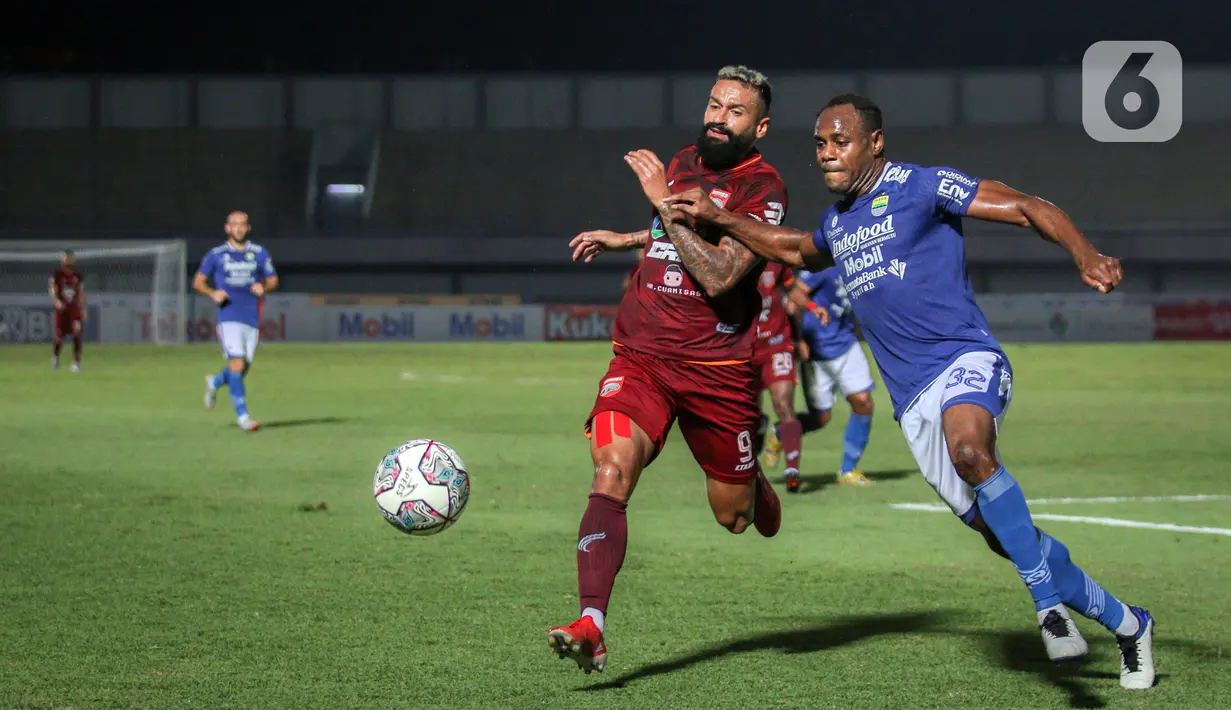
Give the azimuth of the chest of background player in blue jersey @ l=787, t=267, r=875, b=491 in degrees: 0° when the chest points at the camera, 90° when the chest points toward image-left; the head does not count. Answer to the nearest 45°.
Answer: approximately 45°

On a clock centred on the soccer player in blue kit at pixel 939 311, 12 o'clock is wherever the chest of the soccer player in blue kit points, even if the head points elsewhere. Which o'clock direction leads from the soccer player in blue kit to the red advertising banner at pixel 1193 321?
The red advertising banner is roughly at 5 o'clock from the soccer player in blue kit.

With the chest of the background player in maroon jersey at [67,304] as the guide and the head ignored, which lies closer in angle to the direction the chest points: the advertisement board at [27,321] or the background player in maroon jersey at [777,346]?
the background player in maroon jersey

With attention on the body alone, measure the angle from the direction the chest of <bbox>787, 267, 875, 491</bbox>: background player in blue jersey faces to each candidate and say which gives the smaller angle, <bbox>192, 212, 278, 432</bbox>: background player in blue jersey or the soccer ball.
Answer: the soccer ball

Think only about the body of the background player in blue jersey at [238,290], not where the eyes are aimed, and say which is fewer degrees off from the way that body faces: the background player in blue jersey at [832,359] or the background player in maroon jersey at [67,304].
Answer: the background player in blue jersey

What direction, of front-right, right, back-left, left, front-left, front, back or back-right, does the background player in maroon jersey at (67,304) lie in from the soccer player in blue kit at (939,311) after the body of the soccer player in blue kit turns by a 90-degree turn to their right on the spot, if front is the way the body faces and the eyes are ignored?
front

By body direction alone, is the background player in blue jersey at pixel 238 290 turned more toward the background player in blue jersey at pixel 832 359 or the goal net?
the background player in blue jersey

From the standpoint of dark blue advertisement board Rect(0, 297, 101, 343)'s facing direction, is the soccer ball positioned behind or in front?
in front

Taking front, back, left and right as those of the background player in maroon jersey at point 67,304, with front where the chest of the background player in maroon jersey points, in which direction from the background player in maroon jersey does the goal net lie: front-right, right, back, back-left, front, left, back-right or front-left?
back

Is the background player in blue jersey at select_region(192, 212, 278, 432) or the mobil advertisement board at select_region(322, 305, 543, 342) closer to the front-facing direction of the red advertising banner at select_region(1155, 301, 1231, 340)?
the background player in blue jersey

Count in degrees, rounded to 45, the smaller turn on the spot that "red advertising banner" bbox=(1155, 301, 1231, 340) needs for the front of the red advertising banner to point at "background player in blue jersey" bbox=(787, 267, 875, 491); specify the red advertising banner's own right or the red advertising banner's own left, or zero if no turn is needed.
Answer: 0° — it already faces them

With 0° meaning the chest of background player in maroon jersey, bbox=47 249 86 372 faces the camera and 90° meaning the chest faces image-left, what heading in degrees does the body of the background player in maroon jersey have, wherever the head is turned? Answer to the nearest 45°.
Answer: approximately 0°
